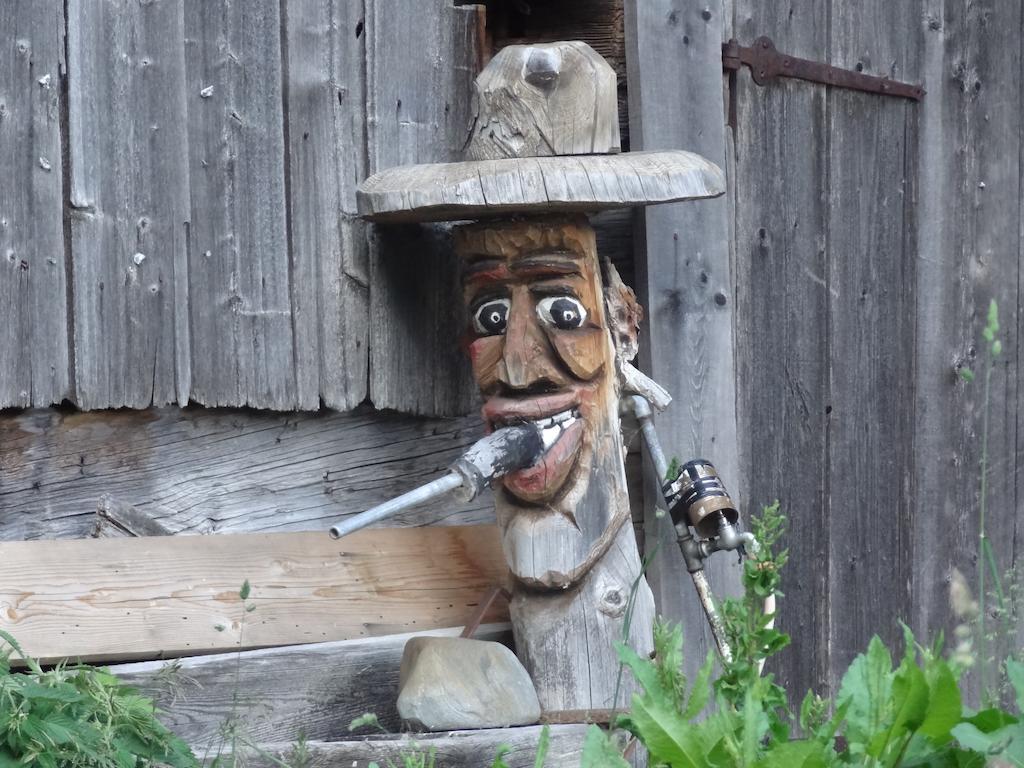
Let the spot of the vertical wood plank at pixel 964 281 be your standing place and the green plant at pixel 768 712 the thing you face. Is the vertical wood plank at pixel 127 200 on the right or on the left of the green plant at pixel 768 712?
right

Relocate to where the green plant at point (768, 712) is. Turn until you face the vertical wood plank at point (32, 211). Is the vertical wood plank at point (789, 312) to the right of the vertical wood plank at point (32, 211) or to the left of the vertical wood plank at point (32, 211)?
right

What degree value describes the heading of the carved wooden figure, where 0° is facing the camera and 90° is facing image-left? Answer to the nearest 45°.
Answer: approximately 45°

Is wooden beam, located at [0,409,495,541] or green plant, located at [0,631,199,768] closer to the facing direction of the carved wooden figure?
the green plant

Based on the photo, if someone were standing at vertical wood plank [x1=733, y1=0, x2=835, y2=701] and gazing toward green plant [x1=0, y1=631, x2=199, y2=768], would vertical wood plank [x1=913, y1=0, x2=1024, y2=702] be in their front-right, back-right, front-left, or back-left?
back-left

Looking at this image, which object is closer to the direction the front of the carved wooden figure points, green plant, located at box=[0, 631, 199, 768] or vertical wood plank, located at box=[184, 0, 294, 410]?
the green plant

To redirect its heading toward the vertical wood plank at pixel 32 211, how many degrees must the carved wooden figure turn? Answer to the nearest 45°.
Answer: approximately 45° to its right

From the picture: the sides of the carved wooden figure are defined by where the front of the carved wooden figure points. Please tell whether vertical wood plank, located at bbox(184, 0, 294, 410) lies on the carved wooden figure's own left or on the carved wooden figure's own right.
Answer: on the carved wooden figure's own right
